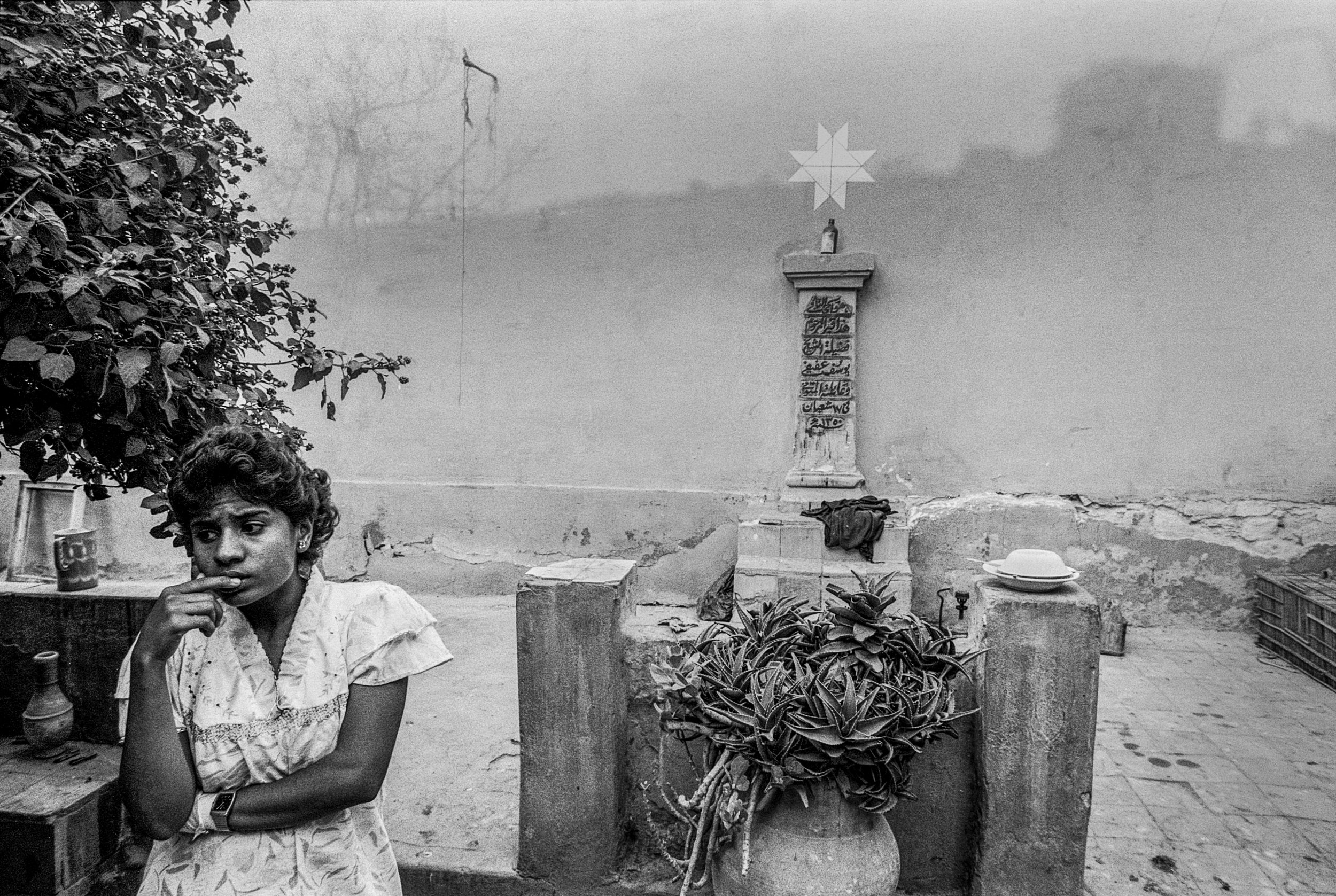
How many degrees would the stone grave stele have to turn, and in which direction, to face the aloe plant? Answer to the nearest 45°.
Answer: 0° — it already faces it

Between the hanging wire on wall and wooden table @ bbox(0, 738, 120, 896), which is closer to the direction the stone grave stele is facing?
the wooden table

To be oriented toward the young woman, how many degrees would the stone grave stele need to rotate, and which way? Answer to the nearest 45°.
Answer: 0° — it already faces them

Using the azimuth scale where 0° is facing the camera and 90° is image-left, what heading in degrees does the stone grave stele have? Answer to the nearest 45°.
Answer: approximately 0°

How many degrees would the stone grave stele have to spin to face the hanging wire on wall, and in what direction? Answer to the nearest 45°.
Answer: approximately 90° to its right

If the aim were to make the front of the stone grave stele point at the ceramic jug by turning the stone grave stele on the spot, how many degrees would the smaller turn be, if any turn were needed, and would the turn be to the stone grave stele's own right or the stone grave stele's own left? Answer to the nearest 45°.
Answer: approximately 45° to the stone grave stele's own right

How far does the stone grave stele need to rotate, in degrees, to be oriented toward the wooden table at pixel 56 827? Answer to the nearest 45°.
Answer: approximately 45° to its right
